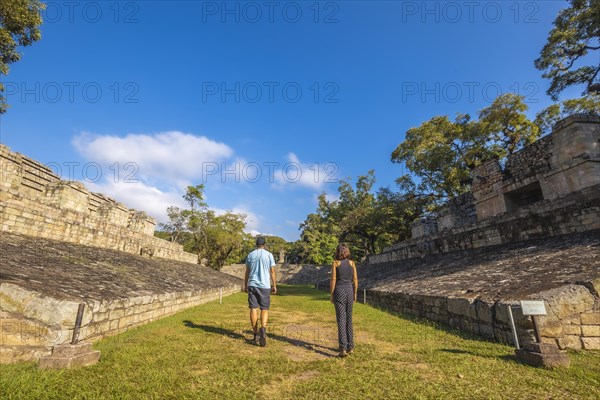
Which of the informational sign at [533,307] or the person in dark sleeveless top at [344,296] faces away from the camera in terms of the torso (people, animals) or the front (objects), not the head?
the person in dark sleeveless top

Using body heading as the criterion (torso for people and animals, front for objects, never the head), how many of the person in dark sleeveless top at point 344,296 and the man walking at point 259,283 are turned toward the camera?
0

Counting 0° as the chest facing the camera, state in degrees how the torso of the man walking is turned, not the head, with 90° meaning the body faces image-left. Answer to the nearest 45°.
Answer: approximately 180°

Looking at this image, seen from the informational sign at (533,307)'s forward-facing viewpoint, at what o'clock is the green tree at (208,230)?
The green tree is roughly at 4 o'clock from the informational sign.

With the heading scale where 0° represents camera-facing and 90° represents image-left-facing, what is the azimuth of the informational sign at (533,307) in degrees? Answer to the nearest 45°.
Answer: approximately 0°

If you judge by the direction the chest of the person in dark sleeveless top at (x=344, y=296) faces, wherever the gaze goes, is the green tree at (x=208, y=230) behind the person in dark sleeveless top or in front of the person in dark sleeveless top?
in front

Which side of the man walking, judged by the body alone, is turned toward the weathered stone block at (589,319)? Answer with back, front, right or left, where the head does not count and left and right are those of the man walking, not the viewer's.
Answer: right

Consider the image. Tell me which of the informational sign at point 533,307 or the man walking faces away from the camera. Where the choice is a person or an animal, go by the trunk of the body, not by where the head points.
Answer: the man walking

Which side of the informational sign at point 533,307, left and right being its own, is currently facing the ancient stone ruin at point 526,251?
back

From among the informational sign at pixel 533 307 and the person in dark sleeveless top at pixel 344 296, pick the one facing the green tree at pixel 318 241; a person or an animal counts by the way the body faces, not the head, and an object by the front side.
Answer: the person in dark sleeveless top

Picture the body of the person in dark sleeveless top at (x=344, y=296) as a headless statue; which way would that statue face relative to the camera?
away from the camera

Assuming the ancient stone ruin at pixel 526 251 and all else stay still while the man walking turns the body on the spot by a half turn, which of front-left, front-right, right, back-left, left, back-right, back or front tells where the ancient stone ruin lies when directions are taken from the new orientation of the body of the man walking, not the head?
left

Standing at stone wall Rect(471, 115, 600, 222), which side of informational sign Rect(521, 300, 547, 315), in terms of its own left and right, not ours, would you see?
back

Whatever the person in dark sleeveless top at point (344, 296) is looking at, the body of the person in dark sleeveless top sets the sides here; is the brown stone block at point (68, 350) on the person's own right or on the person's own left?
on the person's own left

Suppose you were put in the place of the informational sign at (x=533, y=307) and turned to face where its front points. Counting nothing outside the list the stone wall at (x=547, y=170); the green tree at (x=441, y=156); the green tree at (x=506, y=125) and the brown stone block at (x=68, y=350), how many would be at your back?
3

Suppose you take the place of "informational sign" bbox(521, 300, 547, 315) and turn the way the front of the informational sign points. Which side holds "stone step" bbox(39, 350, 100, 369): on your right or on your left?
on your right
